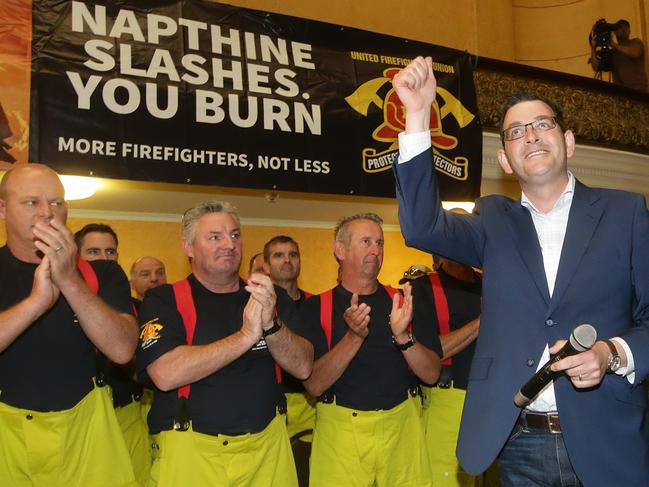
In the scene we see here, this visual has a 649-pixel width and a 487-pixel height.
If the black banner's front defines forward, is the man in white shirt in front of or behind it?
in front

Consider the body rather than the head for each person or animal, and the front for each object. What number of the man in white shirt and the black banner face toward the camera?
2

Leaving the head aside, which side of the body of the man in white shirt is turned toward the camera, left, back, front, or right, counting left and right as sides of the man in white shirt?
front

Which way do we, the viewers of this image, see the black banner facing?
facing the viewer

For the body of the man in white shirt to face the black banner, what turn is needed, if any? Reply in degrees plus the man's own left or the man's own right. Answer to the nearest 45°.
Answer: approximately 135° to the man's own right

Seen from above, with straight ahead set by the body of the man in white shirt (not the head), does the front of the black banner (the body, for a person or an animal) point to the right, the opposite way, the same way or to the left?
the same way
